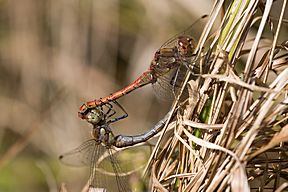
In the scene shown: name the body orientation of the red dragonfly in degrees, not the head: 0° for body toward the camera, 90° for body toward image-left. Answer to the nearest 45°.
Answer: approximately 270°

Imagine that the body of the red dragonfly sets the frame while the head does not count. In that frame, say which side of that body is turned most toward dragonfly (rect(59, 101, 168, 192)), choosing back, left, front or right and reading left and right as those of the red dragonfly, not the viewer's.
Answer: back
